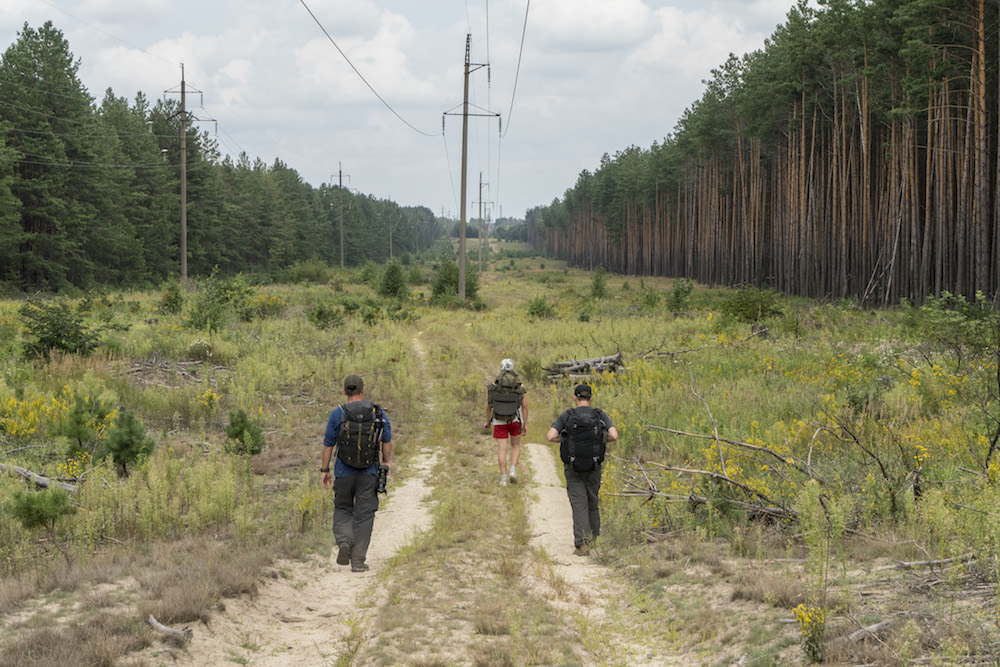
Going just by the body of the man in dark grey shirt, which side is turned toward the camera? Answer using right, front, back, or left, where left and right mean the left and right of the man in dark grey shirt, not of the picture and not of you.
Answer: back

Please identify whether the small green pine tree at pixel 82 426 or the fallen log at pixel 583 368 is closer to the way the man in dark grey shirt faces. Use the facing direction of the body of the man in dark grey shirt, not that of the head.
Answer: the fallen log

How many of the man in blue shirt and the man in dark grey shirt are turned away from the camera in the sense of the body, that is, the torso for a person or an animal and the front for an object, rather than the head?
2

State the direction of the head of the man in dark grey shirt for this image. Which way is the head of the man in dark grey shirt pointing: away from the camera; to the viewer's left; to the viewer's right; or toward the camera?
away from the camera

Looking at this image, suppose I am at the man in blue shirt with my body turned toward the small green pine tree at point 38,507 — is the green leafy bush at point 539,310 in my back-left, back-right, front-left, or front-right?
back-right

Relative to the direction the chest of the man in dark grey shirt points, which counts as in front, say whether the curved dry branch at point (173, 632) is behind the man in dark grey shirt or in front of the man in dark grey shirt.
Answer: behind

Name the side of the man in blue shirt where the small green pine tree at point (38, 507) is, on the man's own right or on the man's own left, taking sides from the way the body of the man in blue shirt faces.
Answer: on the man's own left

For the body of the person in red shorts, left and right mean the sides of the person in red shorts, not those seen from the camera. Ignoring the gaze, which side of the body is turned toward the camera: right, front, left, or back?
back

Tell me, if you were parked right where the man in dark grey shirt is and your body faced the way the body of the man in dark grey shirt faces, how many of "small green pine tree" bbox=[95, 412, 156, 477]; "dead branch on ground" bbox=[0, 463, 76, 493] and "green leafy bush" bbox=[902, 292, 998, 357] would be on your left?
2

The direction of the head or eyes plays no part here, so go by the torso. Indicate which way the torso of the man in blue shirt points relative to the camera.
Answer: away from the camera
